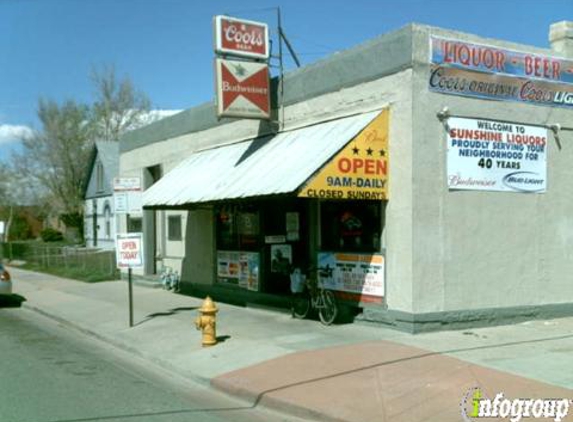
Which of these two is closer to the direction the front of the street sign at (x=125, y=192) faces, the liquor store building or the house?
the liquor store building

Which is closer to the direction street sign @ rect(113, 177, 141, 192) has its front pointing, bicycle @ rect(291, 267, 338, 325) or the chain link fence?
the bicycle

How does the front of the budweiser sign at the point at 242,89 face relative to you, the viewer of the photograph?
facing the viewer and to the right of the viewer

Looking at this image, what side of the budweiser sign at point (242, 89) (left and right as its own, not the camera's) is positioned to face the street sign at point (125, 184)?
back

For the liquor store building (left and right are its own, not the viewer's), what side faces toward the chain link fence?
right

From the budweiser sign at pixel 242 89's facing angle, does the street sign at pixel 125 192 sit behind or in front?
behind

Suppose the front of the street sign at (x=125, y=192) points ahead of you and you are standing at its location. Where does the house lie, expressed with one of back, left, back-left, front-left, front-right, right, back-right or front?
back

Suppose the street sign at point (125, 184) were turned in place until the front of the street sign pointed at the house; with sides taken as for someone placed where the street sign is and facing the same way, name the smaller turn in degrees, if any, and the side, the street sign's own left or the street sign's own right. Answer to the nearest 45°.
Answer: approximately 180°

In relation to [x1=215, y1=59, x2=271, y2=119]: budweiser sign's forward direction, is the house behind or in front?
behind

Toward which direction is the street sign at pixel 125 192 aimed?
toward the camera

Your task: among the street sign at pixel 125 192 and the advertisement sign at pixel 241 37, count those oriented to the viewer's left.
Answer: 0

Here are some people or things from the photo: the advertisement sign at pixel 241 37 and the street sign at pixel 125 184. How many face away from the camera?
0
